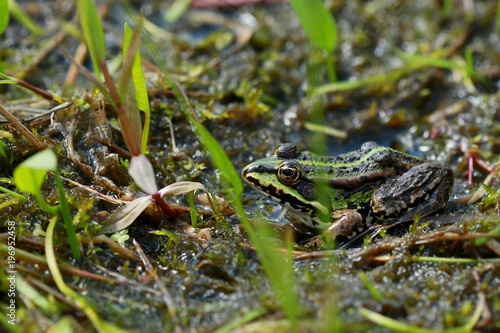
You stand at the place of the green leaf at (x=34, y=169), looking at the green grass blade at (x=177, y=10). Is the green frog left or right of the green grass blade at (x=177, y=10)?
right

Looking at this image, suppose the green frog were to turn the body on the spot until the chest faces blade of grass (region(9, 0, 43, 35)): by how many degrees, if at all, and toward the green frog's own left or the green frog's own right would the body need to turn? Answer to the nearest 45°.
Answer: approximately 45° to the green frog's own right

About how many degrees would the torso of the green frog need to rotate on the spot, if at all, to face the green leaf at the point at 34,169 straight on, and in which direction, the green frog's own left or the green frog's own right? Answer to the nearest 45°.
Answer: approximately 45° to the green frog's own left

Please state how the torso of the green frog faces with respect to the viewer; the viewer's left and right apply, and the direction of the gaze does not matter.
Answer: facing to the left of the viewer

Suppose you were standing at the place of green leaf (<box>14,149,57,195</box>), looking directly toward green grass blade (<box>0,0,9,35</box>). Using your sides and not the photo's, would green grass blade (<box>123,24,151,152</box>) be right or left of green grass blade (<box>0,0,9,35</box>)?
right

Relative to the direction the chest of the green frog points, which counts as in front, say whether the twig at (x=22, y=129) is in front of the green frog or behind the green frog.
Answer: in front

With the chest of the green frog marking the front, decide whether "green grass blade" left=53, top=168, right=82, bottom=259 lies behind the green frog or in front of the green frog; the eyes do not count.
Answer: in front
